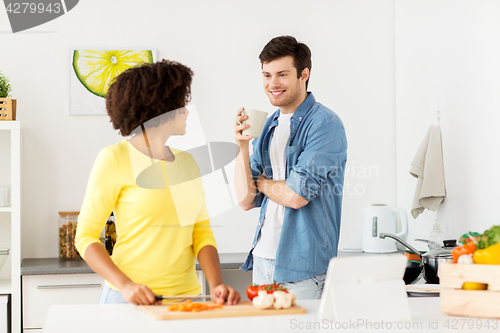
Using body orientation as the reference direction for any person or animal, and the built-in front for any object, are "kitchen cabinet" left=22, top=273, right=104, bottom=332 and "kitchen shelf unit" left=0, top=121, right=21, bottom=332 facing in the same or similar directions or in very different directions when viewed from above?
same or similar directions

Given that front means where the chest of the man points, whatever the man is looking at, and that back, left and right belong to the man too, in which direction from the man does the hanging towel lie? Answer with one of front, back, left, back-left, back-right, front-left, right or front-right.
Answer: back

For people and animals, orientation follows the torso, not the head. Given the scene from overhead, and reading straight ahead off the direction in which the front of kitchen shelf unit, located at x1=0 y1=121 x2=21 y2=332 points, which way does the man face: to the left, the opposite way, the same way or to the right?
to the right

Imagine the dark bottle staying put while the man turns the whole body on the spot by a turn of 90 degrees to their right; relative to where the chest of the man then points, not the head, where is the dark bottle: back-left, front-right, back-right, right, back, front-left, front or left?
front

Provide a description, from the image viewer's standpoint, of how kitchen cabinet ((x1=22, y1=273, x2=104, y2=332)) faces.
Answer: facing the viewer

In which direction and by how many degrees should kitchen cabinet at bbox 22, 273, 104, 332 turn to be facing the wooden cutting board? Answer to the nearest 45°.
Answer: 0° — it already faces it

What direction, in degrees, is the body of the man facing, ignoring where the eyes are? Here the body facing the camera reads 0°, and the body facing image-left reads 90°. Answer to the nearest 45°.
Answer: approximately 45°

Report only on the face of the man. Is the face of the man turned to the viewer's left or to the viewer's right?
to the viewer's left

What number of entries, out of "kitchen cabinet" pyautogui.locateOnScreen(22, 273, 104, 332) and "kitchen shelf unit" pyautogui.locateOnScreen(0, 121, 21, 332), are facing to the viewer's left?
0

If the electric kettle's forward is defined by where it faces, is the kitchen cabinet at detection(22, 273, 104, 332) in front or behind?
in front

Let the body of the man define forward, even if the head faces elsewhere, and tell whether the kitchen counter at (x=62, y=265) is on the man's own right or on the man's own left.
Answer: on the man's own right

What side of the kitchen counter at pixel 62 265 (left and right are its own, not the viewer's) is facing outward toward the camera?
front

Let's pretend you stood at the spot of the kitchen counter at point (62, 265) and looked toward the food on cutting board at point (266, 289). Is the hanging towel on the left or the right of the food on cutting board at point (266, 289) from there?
left

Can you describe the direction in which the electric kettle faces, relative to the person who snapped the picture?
facing to the left of the viewer
